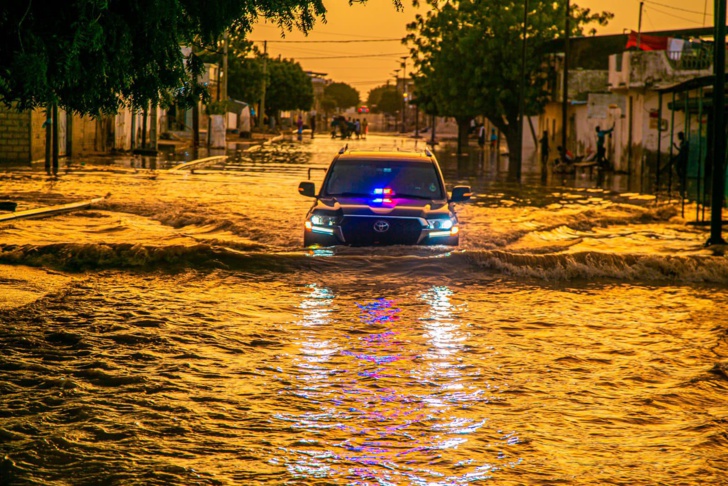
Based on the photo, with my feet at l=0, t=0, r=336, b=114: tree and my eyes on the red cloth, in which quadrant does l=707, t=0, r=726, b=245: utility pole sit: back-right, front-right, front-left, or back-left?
front-right

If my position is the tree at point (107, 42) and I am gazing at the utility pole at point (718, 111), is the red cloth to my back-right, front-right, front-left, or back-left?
front-left

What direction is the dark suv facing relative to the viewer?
toward the camera

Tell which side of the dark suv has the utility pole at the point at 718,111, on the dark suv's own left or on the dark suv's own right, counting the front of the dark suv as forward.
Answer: on the dark suv's own left

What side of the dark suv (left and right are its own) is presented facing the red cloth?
back
